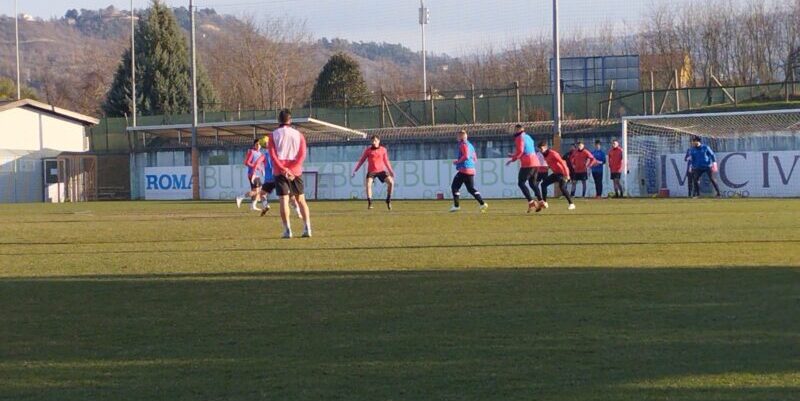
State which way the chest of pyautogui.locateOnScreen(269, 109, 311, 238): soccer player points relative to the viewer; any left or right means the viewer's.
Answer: facing away from the viewer

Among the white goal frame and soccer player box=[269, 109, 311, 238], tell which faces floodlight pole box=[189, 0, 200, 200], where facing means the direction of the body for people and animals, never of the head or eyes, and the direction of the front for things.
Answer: the soccer player

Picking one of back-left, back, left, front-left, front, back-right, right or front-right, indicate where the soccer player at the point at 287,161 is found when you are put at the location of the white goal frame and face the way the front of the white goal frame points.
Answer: front

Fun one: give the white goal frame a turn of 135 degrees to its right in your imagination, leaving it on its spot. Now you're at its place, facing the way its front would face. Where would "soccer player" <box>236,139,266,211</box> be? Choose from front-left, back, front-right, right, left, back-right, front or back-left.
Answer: left

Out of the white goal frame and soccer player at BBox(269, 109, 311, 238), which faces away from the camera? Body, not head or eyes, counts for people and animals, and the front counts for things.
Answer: the soccer player

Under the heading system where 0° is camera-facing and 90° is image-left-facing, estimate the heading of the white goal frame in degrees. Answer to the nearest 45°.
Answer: approximately 0°

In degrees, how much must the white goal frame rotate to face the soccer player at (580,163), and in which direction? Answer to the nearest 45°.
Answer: approximately 45° to its right

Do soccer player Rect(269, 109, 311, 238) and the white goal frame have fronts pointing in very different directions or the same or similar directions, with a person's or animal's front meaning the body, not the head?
very different directions

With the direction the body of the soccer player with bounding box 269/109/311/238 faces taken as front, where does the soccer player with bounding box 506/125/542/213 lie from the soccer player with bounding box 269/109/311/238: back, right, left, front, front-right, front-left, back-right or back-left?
front-right

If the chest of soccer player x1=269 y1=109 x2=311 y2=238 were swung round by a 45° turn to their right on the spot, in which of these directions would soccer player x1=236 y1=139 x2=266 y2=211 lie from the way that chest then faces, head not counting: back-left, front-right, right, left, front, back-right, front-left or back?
front-left

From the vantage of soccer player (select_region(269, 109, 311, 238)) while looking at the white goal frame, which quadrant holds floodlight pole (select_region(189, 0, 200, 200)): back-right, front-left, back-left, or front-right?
front-left

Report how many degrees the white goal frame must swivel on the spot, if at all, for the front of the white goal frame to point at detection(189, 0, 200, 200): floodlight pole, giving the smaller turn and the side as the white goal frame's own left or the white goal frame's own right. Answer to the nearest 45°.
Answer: approximately 90° to the white goal frame's own right

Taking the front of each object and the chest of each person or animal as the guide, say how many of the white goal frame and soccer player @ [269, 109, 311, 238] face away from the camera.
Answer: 1

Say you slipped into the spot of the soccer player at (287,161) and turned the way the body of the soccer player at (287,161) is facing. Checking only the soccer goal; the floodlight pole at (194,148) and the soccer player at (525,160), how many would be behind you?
0
